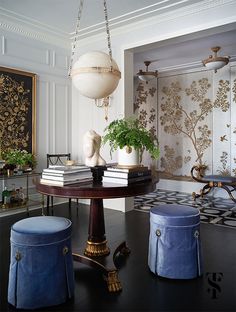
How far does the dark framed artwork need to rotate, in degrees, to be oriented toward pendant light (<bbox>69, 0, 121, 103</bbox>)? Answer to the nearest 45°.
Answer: approximately 45° to its right

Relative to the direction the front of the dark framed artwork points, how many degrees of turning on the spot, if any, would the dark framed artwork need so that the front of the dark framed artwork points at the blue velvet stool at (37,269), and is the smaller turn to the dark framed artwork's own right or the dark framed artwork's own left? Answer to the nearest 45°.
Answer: approximately 45° to the dark framed artwork's own right

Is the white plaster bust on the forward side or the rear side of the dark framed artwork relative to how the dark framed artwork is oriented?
on the forward side

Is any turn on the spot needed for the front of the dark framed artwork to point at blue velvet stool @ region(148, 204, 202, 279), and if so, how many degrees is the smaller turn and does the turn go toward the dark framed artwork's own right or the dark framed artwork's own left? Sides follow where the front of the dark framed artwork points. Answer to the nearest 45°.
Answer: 0° — it already faces it

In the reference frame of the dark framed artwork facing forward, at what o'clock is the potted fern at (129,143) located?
The potted fern is roughly at 1 o'clock from the dark framed artwork.

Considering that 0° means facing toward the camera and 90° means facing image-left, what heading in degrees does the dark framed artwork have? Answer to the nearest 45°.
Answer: approximately 315°
